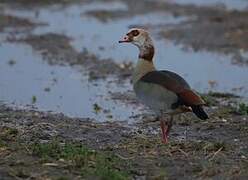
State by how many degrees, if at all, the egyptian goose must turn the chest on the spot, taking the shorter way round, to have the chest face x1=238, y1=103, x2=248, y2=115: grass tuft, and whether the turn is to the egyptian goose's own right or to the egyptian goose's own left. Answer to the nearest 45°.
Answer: approximately 135° to the egyptian goose's own right

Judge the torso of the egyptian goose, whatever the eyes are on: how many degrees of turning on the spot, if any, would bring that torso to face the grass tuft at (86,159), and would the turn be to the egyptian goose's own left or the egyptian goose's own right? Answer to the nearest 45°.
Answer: approximately 45° to the egyptian goose's own left

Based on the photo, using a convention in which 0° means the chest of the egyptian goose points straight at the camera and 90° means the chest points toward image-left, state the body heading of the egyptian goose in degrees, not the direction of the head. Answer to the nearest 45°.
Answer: approximately 90°
